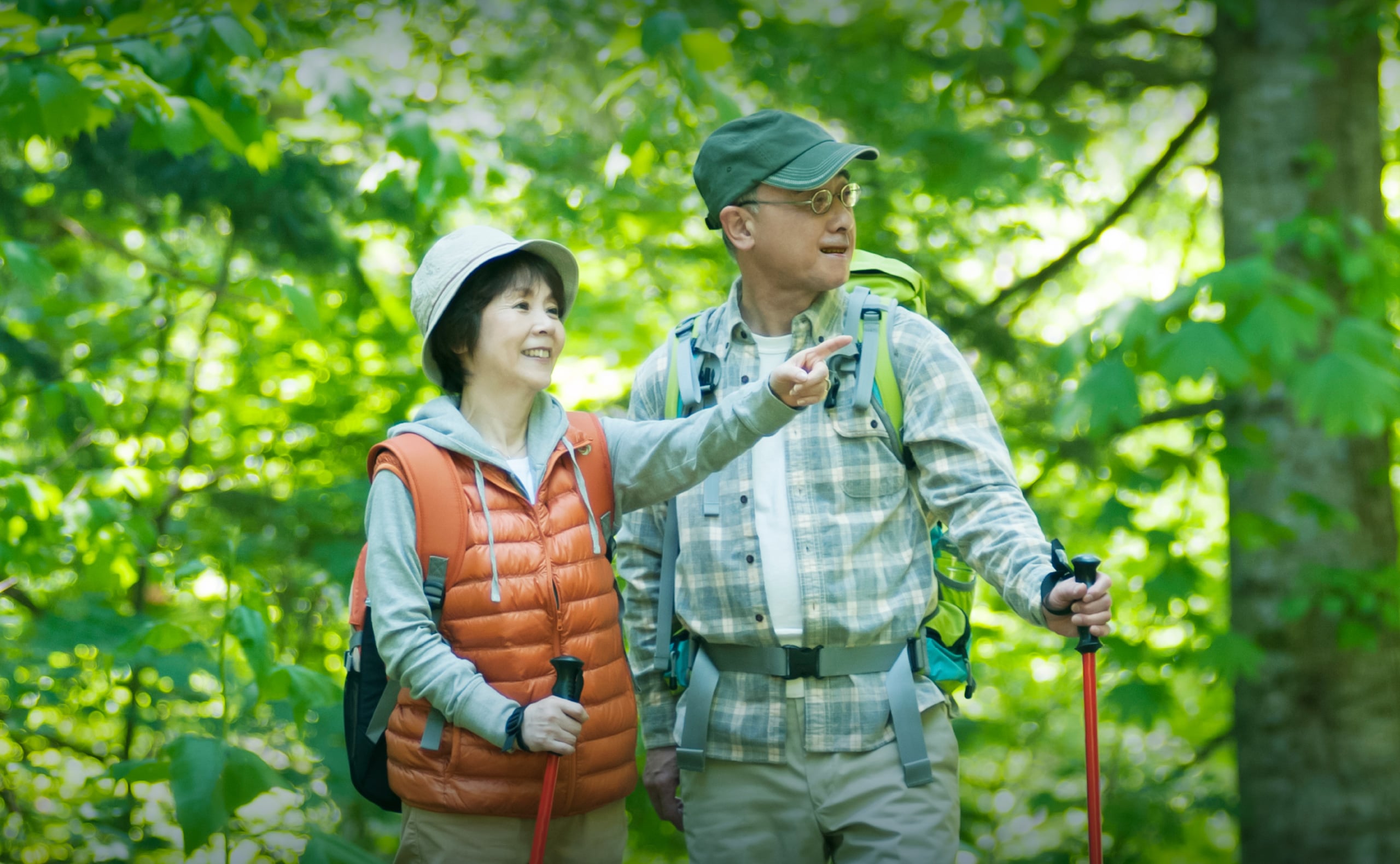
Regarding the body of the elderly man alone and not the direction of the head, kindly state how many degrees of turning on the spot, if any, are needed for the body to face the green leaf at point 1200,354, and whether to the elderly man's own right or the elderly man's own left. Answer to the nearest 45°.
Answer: approximately 135° to the elderly man's own left

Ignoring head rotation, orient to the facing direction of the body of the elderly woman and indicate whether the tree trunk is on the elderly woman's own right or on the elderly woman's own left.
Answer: on the elderly woman's own left

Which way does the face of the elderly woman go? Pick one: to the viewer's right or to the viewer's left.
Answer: to the viewer's right

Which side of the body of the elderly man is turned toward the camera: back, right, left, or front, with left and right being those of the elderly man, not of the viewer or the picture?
front

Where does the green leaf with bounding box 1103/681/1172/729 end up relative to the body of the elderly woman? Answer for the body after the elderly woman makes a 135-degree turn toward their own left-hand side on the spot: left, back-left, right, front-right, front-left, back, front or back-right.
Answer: front-right

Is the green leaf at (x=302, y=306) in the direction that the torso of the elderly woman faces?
no

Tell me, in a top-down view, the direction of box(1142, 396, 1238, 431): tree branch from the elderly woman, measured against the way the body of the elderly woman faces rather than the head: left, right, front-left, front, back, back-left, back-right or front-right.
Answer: left

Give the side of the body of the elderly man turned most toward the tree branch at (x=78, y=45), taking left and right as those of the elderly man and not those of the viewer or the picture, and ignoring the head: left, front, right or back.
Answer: right

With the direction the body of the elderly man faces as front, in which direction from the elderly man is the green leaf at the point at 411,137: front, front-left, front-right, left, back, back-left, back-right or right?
back-right

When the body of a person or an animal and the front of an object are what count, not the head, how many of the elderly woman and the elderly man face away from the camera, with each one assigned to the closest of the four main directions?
0

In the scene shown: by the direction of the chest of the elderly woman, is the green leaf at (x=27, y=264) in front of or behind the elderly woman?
behind

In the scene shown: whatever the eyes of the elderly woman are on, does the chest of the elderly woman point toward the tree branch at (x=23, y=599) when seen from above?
no

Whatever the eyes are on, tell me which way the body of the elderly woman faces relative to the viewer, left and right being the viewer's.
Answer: facing the viewer and to the right of the viewer

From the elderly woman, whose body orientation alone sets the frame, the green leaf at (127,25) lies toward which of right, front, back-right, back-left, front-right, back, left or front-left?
back
